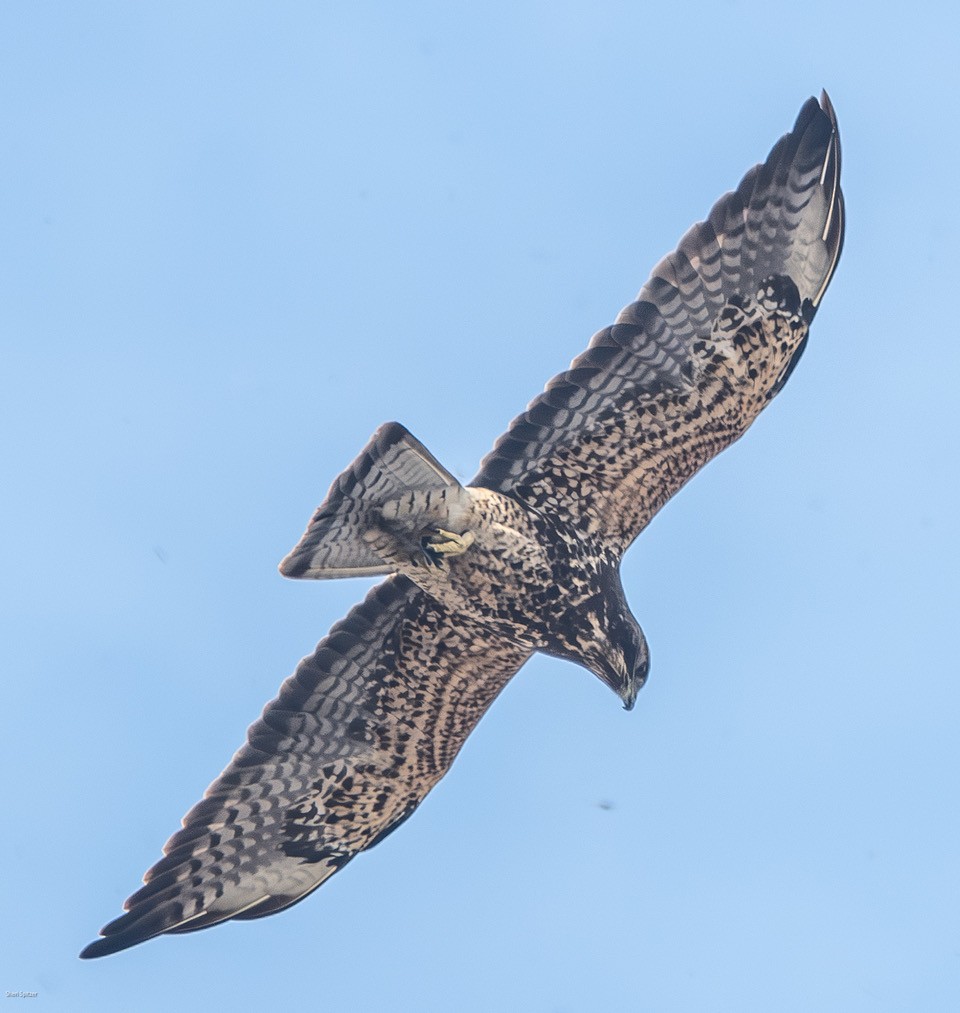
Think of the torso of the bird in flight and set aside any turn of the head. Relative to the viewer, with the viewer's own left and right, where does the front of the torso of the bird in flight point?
facing to the right of the viewer
